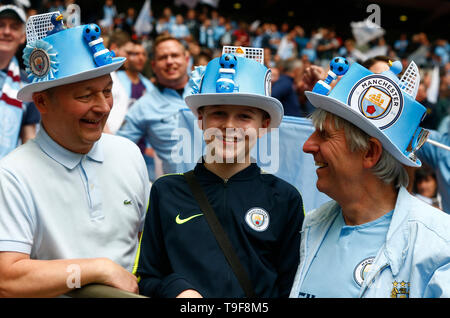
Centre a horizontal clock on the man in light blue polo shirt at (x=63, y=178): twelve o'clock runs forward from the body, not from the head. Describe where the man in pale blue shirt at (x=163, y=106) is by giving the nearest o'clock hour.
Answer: The man in pale blue shirt is roughly at 8 o'clock from the man in light blue polo shirt.

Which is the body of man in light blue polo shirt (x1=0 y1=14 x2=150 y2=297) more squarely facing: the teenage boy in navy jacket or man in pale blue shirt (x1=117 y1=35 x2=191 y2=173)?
the teenage boy in navy jacket

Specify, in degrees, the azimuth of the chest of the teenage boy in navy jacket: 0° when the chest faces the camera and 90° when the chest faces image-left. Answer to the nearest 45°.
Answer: approximately 0°

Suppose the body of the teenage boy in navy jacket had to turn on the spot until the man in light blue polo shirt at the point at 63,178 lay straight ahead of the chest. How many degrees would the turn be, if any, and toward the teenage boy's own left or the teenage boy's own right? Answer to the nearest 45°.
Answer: approximately 90° to the teenage boy's own right

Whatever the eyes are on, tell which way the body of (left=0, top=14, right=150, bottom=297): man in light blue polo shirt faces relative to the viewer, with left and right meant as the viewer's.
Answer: facing the viewer and to the right of the viewer

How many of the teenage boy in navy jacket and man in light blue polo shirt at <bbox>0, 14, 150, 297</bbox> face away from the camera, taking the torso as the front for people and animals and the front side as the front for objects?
0

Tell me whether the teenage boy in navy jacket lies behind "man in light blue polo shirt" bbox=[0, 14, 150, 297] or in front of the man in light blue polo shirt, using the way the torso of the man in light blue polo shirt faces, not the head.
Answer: in front

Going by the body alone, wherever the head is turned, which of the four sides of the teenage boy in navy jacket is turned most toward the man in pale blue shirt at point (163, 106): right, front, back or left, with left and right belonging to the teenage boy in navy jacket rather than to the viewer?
back
